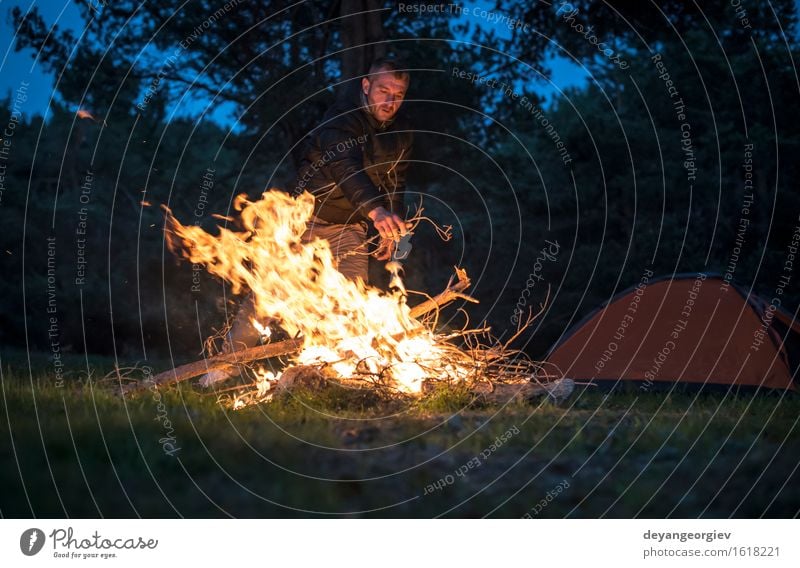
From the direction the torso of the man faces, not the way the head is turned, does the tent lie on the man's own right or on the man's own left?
on the man's own left

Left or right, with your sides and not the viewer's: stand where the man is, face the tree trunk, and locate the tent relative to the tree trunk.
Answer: right

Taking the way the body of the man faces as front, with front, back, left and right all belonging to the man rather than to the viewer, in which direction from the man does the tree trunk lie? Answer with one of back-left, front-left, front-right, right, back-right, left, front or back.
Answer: back-left

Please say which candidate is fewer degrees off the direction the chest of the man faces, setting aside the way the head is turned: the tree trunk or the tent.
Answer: the tent
